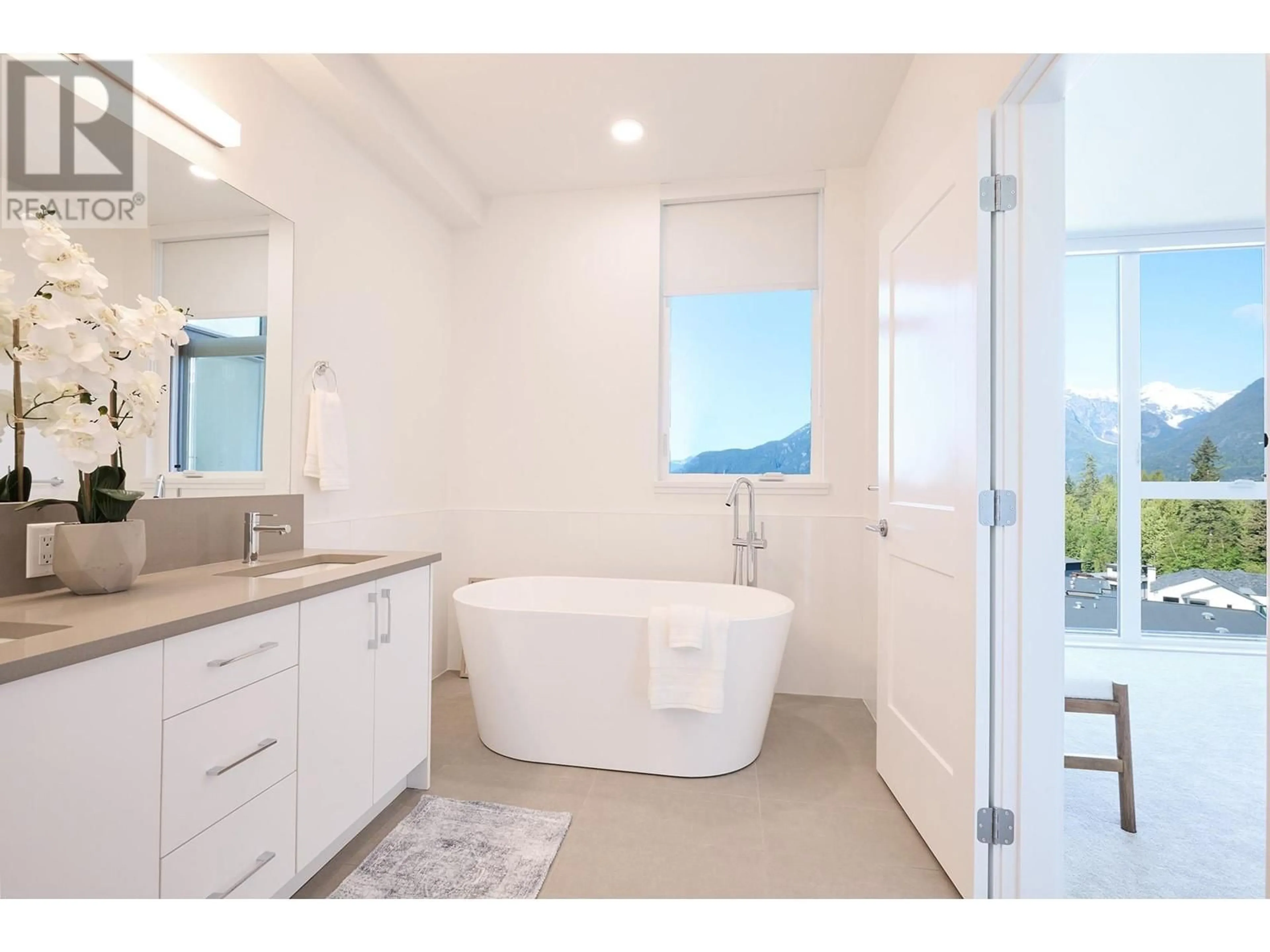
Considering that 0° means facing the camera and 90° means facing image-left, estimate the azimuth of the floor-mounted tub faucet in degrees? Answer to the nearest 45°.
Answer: approximately 45°

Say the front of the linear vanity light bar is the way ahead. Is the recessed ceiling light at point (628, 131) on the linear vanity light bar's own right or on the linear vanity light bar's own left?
on the linear vanity light bar's own left

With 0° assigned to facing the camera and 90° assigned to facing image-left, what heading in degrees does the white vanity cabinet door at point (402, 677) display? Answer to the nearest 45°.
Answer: approximately 315°

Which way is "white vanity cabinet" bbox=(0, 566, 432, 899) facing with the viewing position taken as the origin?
facing the viewer and to the right of the viewer

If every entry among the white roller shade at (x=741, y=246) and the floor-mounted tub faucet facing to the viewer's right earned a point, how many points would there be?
0

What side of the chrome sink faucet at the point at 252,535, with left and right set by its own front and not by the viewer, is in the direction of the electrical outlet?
right

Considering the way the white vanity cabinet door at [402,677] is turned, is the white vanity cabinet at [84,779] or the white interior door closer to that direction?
the white interior door

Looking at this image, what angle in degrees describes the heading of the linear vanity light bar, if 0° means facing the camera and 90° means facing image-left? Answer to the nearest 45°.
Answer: approximately 315°

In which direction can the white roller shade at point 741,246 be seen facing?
toward the camera

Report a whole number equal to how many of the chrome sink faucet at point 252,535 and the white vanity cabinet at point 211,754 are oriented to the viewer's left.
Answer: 0

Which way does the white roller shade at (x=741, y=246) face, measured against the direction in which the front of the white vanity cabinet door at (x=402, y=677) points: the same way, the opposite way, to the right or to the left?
to the right
